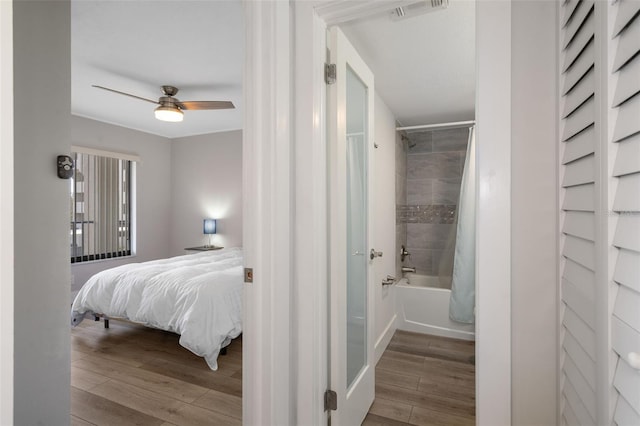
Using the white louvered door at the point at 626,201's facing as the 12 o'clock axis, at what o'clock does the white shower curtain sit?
The white shower curtain is roughly at 2 o'clock from the white louvered door.

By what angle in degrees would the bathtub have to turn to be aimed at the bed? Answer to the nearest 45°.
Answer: approximately 45° to its right

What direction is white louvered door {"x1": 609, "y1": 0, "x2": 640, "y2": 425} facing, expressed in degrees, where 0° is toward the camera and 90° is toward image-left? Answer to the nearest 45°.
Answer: approximately 90°

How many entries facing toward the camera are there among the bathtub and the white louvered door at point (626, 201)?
1
